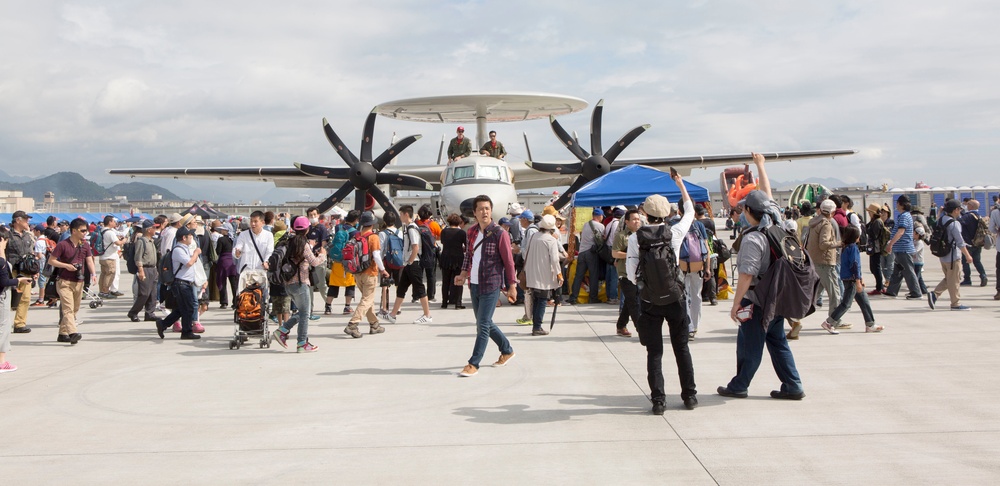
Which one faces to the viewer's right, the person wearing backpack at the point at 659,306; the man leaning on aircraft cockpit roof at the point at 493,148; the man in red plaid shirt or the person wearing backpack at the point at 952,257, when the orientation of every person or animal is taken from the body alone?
the person wearing backpack at the point at 952,257

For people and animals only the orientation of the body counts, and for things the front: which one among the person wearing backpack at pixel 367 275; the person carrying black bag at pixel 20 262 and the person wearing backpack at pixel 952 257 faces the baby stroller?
the person carrying black bag at pixel 20 262

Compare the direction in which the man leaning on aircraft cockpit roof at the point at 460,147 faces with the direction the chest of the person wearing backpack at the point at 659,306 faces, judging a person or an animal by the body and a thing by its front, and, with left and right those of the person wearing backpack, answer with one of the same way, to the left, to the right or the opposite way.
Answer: the opposite way

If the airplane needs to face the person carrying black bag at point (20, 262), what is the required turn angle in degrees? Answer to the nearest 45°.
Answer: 0° — it already faces them

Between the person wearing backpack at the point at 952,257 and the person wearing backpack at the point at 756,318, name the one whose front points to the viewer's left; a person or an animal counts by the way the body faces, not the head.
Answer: the person wearing backpack at the point at 756,318

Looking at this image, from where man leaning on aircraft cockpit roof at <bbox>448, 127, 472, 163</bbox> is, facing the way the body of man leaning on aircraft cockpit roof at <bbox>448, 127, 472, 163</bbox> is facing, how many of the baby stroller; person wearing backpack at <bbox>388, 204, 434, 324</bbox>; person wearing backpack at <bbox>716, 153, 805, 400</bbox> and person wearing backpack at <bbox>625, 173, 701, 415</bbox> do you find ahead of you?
4

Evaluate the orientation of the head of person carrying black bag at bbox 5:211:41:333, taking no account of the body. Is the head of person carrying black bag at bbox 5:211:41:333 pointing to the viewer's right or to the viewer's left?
to the viewer's right

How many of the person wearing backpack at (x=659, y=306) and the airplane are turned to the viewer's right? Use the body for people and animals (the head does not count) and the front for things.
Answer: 0

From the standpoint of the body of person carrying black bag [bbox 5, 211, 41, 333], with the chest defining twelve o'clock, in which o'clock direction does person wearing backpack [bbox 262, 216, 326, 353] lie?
person wearing backpack [bbox 262, 216, 326, 353] is roughly at 12 o'clock from person carrying black bag [bbox 5, 211, 41, 333].

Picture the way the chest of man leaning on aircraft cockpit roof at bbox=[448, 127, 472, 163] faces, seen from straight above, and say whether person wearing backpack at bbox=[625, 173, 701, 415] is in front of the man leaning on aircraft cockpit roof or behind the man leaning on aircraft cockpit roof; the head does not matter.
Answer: in front

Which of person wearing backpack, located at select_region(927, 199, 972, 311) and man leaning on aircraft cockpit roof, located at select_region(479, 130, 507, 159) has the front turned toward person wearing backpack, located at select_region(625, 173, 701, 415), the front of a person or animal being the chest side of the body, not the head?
the man leaning on aircraft cockpit roof

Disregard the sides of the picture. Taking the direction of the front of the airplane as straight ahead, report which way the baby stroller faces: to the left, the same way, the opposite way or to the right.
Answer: the same way

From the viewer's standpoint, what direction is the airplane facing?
toward the camera

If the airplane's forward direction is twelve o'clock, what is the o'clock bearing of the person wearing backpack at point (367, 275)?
The person wearing backpack is roughly at 12 o'clock from the airplane.

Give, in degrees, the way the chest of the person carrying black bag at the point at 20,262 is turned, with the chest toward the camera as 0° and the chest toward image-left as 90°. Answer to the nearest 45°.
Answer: approximately 315°
